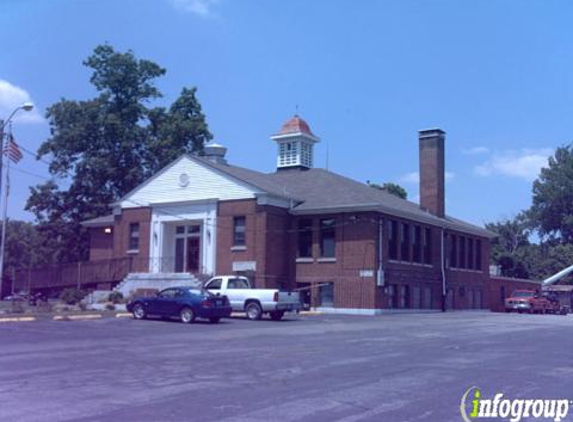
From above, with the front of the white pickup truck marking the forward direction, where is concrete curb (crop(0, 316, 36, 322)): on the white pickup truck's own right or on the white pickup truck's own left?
on the white pickup truck's own left

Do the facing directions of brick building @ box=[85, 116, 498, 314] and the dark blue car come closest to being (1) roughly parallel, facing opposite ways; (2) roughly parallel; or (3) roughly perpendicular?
roughly perpendicular

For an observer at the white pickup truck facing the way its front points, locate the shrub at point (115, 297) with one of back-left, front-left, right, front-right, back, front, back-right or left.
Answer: front

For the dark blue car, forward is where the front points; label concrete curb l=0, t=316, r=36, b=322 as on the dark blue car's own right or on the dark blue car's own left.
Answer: on the dark blue car's own left

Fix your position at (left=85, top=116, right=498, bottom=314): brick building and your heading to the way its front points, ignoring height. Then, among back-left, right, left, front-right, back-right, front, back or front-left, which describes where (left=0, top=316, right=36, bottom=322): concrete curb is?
front

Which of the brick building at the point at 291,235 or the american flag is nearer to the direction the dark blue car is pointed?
the american flag

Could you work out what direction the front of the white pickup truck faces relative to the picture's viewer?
facing away from the viewer and to the left of the viewer

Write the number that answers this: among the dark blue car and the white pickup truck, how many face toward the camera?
0

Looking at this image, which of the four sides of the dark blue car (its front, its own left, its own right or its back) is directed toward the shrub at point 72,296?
front

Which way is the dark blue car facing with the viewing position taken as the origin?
facing away from the viewer and to the left of the viewer

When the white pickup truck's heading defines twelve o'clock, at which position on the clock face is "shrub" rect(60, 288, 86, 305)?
The shrub is roughly at 12 o'clock from the white pickup truck.
